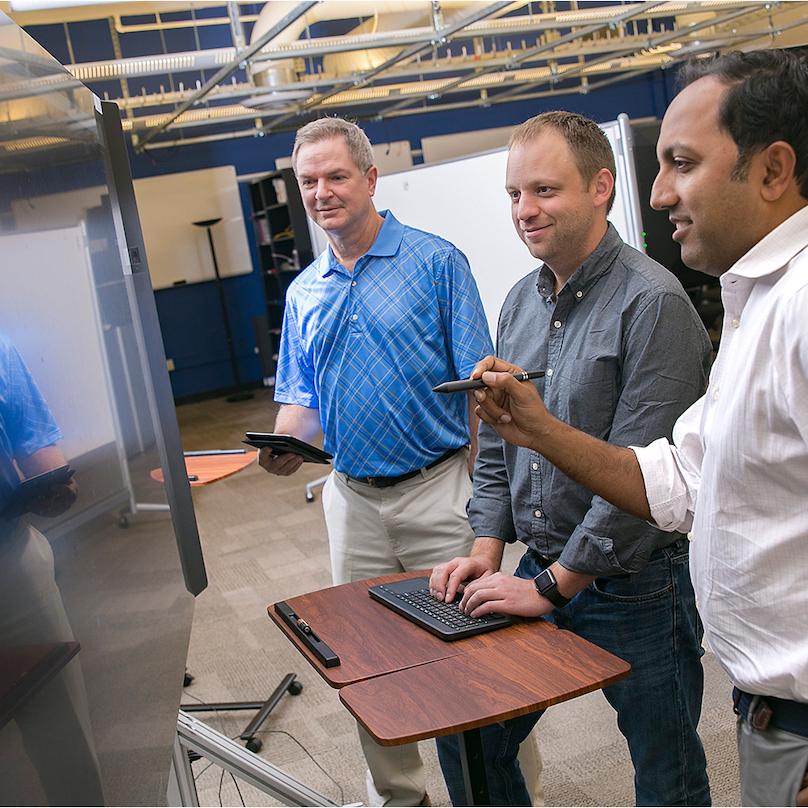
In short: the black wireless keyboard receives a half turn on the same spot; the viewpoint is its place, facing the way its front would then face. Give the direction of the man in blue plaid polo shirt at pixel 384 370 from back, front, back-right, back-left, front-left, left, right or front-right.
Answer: back-right

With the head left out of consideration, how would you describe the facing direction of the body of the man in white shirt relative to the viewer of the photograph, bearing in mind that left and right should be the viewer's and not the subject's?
facing to the left of the viewer

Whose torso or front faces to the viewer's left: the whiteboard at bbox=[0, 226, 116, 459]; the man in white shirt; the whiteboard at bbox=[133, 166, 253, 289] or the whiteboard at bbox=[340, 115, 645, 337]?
the man in white shirt

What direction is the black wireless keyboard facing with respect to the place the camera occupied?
facing away from the viewer and to the right of the viewer

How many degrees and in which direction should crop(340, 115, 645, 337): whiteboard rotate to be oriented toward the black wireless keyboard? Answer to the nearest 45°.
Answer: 0° — it already faces it

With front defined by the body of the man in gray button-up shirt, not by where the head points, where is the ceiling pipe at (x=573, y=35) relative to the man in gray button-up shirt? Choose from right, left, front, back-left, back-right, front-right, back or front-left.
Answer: back-right

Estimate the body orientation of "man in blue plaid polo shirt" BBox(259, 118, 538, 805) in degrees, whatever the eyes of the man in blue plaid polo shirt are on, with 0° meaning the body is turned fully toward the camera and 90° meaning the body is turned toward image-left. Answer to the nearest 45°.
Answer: approximately 45°

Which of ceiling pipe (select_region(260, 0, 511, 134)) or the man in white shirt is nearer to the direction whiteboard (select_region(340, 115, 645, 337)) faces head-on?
the man in white shirt

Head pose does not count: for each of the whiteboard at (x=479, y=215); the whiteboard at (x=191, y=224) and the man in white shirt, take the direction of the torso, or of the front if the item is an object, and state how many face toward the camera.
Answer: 2
